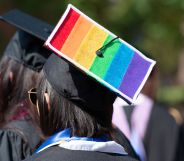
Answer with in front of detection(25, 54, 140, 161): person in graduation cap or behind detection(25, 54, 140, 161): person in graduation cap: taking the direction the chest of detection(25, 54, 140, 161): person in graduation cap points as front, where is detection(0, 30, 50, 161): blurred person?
in front

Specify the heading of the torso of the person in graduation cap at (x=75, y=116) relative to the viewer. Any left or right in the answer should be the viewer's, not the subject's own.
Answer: facing away from the viewer and to the left of the viewer

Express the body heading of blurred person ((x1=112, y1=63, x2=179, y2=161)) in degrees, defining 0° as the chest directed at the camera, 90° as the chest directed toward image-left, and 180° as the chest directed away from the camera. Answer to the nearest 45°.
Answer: approximately 45°

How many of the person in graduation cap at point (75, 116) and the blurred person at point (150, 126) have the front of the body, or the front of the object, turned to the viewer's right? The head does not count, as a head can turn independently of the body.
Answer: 0
